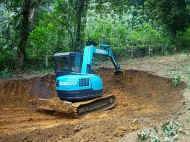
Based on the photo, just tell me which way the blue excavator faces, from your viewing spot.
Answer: facing away from the viewer and to the right of the viewer

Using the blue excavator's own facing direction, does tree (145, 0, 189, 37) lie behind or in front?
in front
